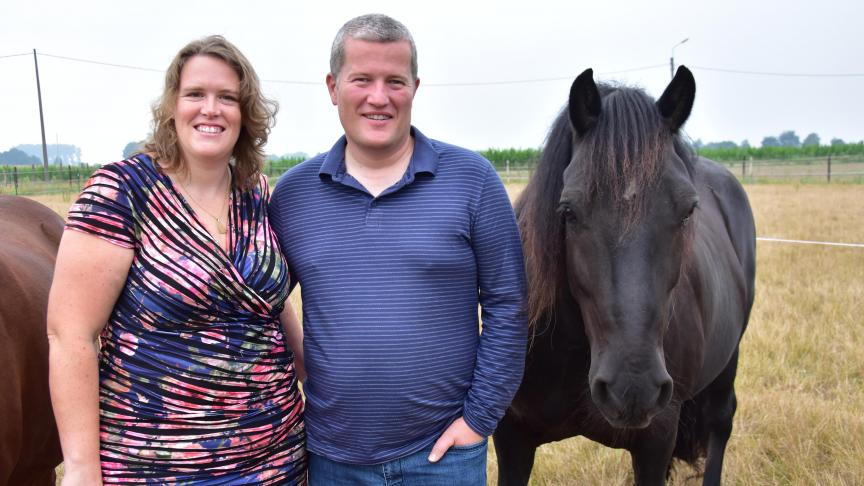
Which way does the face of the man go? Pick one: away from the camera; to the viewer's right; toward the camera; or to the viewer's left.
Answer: toward the camera

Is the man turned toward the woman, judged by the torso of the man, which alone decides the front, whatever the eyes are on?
no

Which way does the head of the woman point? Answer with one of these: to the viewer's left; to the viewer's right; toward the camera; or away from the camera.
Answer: toward the camera

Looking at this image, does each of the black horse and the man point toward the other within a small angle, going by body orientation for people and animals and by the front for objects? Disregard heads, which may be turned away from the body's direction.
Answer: no

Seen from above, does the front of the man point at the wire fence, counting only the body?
no

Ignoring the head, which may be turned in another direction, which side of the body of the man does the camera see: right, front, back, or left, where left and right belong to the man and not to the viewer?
front

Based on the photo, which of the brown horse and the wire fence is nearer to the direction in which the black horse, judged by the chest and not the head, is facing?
the brown horse

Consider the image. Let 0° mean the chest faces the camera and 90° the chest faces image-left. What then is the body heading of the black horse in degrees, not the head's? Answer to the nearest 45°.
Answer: approximately 45°

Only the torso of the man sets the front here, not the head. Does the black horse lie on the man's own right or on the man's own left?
on the man's own left

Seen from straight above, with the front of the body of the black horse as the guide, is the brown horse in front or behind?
in front

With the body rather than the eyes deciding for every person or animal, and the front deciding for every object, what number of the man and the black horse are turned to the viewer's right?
0
